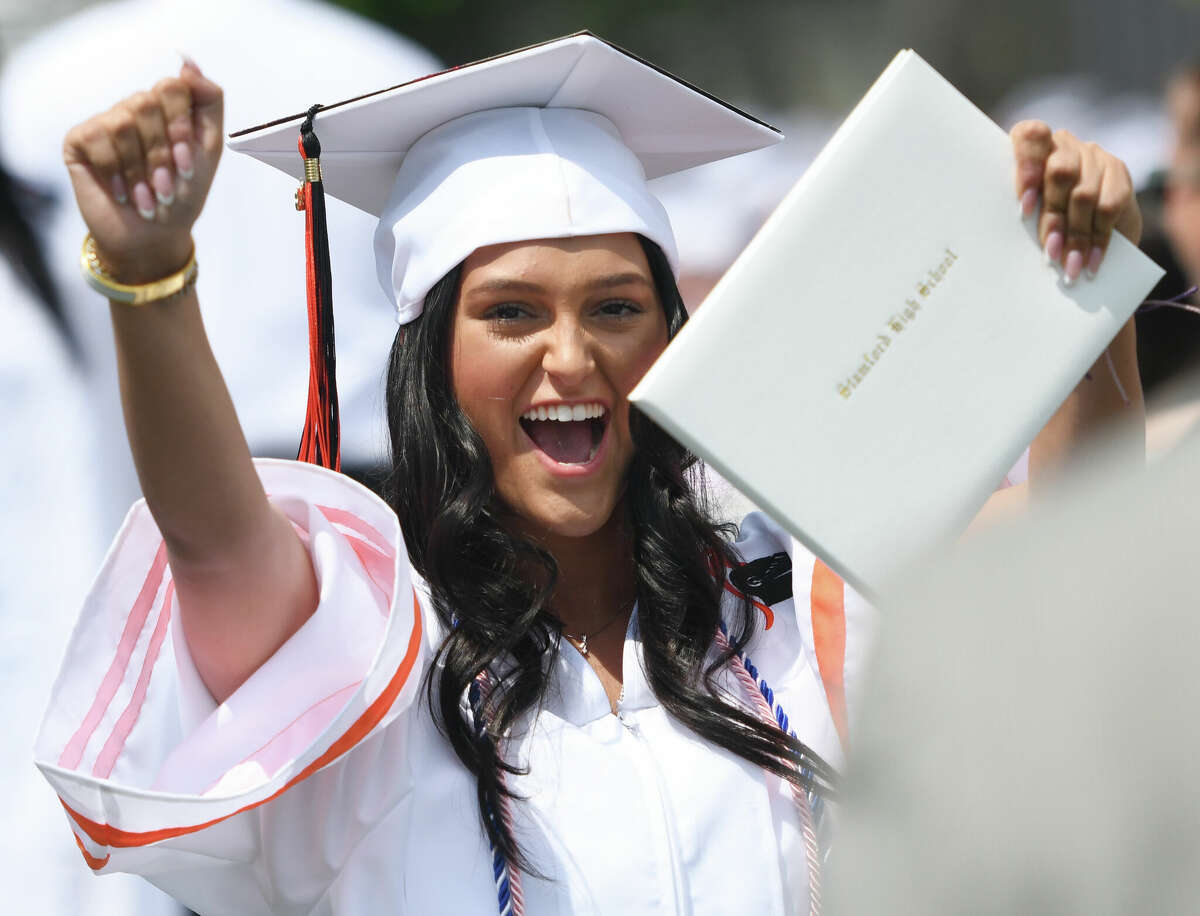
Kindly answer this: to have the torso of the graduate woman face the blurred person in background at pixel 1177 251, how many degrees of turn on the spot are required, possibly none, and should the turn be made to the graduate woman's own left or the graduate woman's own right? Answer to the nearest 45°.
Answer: approximately 135° to the graduate woman's own left

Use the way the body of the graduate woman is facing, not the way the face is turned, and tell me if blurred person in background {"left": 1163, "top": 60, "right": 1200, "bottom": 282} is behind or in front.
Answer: behind

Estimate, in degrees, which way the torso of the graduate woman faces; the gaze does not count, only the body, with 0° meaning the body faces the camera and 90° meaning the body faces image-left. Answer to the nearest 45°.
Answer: approximately 0°

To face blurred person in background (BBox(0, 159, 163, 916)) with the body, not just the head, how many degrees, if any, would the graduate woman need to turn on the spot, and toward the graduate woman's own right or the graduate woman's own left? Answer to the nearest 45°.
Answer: approximately 135° to the graduate woman's own right
